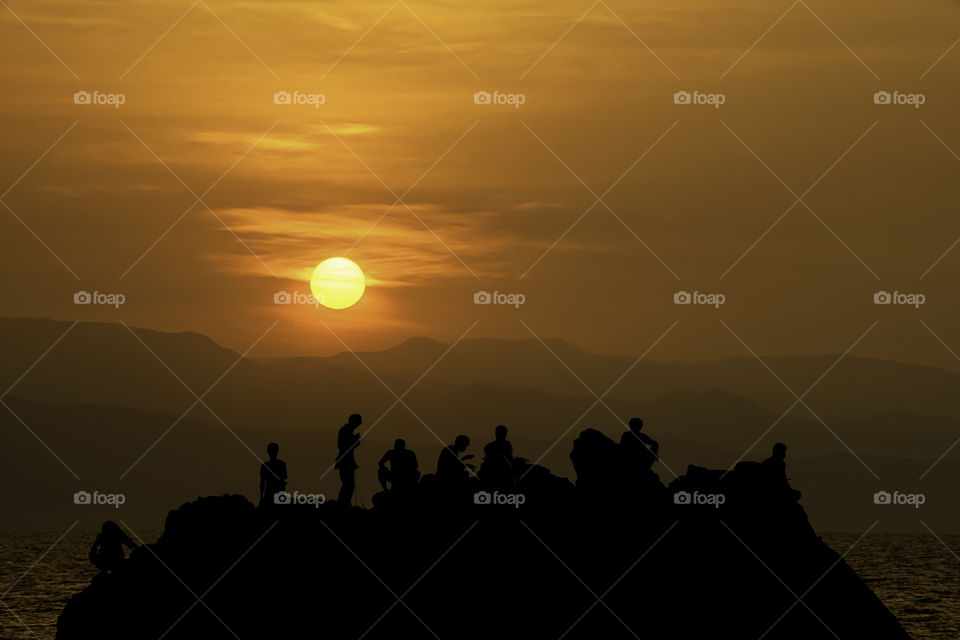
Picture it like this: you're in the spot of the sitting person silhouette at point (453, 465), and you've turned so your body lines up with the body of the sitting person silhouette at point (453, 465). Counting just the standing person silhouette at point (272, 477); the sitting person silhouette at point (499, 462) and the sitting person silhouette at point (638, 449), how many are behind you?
1

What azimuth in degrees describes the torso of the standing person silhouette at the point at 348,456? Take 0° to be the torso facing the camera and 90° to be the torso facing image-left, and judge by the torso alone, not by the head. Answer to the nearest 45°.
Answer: approximately 270°

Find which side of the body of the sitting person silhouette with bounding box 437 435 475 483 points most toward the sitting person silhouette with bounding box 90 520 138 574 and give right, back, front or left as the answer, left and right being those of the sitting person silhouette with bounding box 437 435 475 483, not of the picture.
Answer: back

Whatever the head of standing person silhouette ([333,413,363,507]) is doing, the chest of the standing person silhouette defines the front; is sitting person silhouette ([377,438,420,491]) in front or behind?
in front

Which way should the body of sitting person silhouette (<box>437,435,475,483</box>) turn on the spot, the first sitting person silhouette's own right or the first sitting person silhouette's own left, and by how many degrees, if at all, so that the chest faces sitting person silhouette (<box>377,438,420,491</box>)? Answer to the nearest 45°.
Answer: approximately 180°

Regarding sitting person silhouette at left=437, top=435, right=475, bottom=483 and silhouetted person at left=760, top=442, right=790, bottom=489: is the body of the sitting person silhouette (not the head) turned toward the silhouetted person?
yes

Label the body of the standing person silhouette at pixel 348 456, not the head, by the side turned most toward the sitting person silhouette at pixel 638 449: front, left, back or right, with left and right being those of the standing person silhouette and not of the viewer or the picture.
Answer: front

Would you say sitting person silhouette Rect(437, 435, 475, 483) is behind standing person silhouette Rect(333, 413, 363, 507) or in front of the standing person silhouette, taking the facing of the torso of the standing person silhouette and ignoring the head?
in front

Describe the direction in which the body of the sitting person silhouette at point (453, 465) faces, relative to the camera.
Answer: to the viewer's right

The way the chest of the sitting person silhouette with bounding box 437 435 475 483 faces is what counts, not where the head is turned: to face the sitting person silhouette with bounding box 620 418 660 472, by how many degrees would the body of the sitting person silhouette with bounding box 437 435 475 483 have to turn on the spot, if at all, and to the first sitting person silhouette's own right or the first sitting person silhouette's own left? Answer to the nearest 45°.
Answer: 0° — they already face them

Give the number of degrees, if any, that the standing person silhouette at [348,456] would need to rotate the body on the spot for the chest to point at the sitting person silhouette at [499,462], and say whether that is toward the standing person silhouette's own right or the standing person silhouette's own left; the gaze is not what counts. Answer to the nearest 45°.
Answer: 0° — they already face them

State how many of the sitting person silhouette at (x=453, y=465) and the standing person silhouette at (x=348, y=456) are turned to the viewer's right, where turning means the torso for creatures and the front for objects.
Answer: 2
